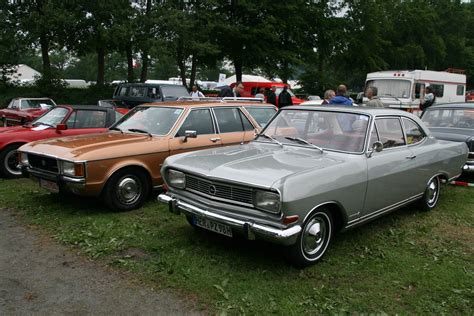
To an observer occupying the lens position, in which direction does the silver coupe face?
facing the viewer and to the left of the viewer

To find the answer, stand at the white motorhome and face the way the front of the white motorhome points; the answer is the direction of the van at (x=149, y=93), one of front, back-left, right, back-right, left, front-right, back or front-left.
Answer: front

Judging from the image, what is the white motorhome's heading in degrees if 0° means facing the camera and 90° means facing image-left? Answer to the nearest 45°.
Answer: approximately 45°

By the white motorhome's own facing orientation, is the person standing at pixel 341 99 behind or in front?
in front

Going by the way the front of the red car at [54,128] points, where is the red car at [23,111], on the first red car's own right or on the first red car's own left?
on the first red car's own right

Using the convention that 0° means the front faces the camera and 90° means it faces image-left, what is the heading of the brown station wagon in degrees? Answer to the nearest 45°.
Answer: approximately 45°

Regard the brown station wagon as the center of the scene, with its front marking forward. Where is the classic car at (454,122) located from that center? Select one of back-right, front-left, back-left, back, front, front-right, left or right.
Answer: back-left

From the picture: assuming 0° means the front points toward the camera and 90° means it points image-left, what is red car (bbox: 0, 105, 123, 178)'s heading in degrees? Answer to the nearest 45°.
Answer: approximately 45°

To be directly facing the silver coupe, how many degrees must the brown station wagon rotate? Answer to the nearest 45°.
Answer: approximately 90° to its left

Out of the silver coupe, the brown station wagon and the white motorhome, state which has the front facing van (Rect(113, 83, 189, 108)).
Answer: the white motorhome

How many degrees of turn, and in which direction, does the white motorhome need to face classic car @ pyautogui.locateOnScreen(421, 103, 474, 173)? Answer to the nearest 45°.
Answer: approximately 45° to its left
